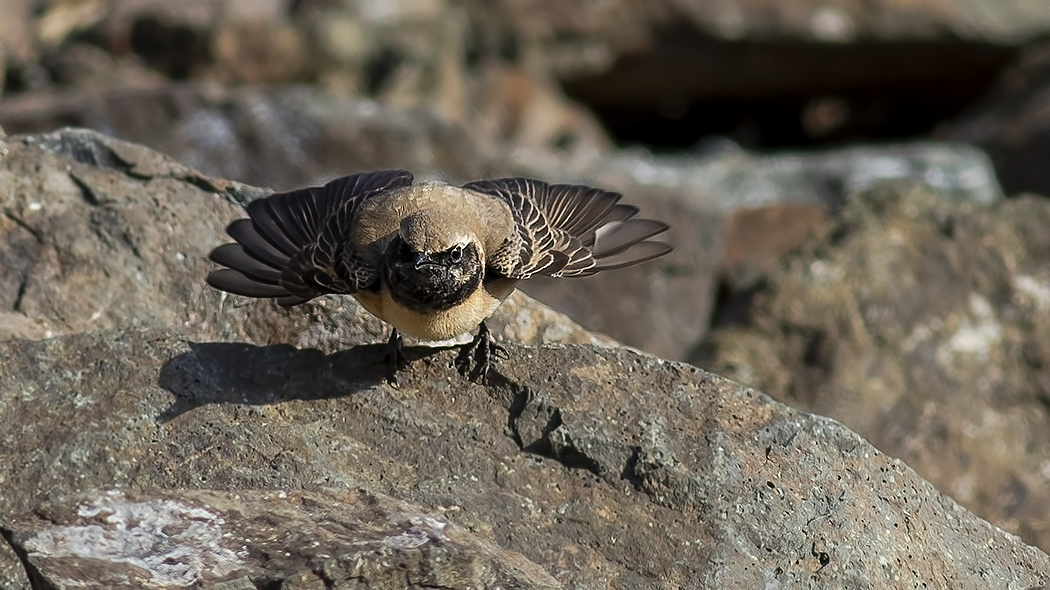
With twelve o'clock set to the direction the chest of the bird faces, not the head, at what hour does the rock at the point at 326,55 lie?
The rock is roughly at 6 o'clock from the bird.

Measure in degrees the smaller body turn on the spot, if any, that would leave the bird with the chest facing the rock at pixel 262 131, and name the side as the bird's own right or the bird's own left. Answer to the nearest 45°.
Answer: approximately 180°

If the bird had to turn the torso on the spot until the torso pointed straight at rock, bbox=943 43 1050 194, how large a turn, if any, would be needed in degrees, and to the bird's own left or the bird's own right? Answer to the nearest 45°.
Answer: approximately 135° to the bird's own left

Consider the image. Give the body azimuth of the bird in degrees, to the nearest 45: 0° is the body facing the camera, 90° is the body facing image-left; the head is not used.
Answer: approximately 0°

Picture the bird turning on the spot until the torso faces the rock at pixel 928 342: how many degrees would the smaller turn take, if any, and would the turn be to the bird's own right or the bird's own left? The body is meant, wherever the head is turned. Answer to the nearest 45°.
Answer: approximately 90° to the bird's own left
